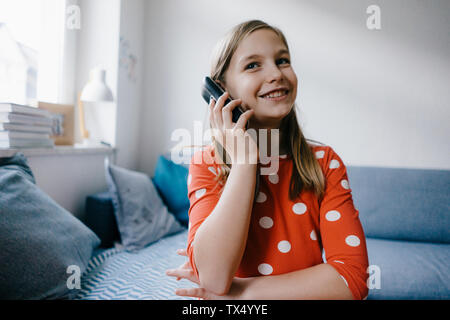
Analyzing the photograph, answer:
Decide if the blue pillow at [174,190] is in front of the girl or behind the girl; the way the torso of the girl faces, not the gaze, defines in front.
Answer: behind

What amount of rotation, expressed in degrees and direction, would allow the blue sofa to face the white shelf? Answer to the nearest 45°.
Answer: approximately 90° to its right

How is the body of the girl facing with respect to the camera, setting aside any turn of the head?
toward the camera

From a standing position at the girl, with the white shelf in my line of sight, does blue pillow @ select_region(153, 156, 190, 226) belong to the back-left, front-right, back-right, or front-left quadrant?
front-right

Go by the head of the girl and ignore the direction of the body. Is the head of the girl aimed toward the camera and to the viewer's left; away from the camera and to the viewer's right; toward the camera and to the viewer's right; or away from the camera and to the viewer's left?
toward the camera and to the viewer's right
